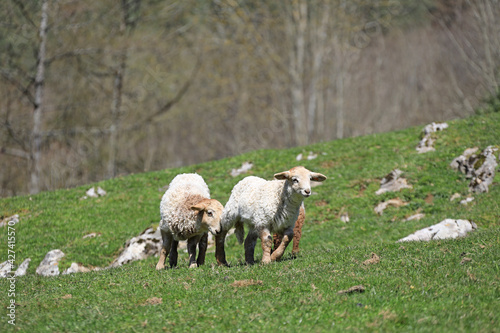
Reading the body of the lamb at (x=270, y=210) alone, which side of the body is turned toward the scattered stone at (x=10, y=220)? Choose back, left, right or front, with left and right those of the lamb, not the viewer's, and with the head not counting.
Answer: back

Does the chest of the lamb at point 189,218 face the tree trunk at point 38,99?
no

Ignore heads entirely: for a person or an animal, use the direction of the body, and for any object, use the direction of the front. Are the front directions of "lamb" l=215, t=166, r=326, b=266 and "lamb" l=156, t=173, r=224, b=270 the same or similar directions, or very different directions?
same or similar directions

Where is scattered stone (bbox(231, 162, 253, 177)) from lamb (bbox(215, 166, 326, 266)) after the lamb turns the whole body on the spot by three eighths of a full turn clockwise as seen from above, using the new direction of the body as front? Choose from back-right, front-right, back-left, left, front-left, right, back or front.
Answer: right

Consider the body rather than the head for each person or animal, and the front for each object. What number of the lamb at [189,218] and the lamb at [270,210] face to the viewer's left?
0

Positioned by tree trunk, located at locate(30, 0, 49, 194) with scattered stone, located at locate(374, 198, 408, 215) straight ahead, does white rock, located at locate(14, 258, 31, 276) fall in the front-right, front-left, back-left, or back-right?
front-right

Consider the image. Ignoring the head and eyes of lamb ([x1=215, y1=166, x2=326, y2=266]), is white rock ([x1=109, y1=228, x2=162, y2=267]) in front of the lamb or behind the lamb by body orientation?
behind

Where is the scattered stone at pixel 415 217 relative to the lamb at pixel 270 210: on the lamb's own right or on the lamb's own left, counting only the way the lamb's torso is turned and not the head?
on the lamb's own left

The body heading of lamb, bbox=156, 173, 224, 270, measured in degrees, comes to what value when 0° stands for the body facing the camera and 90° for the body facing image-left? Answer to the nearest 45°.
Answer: approximately 315°

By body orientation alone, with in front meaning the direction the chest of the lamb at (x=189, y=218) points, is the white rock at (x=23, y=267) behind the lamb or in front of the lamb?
behind

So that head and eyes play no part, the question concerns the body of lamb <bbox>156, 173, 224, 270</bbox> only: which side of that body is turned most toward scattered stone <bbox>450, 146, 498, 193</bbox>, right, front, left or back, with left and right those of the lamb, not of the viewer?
left

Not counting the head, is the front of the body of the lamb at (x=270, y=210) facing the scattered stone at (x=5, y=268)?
no

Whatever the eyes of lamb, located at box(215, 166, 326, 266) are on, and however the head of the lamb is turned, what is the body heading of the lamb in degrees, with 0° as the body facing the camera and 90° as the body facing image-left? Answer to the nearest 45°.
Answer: approximately 315°

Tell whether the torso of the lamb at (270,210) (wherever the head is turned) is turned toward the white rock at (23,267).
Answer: no
